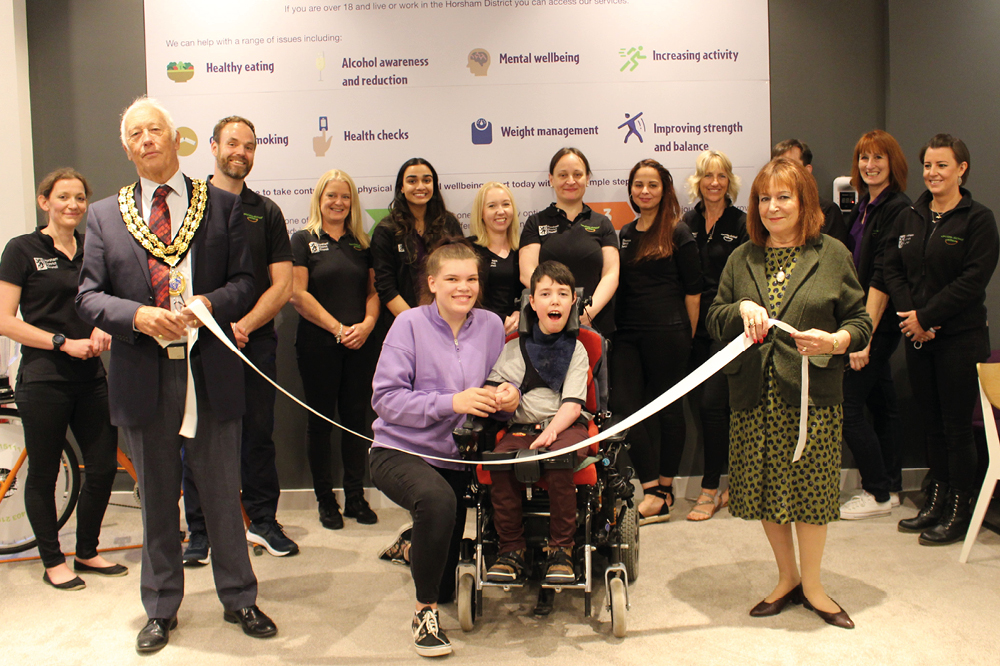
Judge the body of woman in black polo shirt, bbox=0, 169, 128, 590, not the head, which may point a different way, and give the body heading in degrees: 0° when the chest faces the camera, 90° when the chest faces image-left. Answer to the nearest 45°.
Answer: approximately 315°

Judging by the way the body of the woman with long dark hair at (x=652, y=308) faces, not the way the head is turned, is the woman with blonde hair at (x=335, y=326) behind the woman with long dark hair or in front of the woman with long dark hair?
in front

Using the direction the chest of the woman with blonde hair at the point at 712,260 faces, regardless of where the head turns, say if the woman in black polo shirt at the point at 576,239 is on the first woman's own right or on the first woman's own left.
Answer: on the first woman's own right

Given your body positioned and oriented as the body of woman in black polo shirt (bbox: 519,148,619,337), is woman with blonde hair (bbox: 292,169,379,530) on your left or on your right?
on your right

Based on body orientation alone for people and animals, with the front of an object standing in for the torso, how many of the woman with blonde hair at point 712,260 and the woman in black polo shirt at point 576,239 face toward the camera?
2

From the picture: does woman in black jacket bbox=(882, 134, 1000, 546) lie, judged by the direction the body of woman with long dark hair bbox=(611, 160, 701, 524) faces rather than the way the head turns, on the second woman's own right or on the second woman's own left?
on the second woman's own left

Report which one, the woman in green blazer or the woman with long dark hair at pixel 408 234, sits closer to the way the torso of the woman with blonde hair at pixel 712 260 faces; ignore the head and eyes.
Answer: the woman in green blazer

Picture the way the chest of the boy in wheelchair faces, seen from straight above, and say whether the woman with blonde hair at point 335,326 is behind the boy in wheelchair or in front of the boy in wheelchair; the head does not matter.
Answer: behind

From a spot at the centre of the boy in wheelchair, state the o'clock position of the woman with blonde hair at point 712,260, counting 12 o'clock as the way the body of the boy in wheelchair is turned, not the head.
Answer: The woman with blonde hair is roughly at 7 o'clock from the boy in wheelchair.

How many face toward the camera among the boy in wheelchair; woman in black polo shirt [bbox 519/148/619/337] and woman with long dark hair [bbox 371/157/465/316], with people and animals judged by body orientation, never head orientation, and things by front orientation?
3
